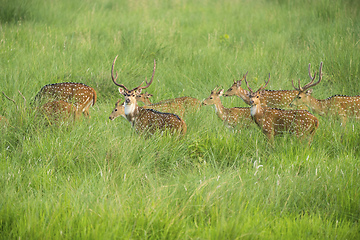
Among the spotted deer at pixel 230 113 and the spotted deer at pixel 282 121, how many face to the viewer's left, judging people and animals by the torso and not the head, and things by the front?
2

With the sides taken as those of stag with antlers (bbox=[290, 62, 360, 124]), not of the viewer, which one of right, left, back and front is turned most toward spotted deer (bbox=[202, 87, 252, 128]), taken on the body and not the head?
front

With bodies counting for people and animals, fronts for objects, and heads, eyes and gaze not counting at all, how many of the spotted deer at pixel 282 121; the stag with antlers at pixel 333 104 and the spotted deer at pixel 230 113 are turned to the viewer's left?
3

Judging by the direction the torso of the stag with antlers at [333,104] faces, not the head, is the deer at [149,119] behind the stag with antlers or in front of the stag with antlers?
in front

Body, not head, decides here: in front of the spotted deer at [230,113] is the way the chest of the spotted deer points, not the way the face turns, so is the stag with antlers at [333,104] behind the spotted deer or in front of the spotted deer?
behind

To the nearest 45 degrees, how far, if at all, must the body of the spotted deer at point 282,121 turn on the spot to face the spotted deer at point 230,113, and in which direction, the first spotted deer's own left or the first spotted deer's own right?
approximately 45° to the first spotted deer's own right

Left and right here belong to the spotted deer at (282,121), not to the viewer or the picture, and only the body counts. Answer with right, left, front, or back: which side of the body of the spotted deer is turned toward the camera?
left

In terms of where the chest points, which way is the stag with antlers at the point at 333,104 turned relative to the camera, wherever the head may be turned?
to the viewer's left

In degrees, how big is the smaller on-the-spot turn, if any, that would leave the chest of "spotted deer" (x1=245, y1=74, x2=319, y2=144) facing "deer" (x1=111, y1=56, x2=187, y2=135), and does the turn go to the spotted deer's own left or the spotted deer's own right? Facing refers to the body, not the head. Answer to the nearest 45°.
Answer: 0° — it already faces it

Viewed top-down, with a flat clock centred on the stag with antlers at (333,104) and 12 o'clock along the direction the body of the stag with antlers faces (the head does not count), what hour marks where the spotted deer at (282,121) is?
The spotted deer is roughly at 10 o'clock from the stag with antlers.

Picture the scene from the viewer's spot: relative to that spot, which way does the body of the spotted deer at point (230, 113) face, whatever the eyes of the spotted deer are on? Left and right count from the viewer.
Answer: facing to the left of the viewer
